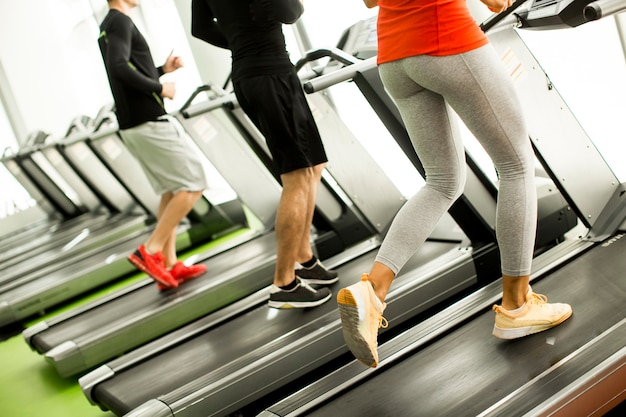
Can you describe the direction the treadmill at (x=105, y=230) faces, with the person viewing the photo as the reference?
facing away from the viewer and to the right of the viewer

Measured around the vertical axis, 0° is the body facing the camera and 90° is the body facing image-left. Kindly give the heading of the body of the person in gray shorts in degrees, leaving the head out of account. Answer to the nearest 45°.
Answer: approximately 270°

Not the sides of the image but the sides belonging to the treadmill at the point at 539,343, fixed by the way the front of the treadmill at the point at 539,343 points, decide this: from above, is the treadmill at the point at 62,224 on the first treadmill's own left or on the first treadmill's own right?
on the first treadmill's own left

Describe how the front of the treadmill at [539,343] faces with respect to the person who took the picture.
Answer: facing away from the viewer and to the right of the viewer

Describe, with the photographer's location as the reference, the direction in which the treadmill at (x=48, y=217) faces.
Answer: facing away from the viewer and to the right of the viewer

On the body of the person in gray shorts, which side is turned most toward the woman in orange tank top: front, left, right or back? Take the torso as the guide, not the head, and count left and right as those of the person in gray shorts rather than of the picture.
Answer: right

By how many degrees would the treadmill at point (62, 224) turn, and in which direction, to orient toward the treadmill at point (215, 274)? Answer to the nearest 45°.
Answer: approximately 135° to its right

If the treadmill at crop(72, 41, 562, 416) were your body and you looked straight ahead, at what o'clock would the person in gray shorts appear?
The person in gray shorts is roughly at 10 o'clock from the treadmill.

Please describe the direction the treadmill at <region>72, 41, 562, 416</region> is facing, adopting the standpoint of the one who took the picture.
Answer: facing away from the viewer and to the right of the viewer

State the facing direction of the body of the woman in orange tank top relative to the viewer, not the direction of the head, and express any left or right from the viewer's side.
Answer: facing away from the viewer and to the right of the viewer

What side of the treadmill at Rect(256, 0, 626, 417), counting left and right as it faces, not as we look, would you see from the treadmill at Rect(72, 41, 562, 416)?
left

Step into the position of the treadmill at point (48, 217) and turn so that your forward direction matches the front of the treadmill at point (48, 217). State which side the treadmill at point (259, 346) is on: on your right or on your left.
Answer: on your right

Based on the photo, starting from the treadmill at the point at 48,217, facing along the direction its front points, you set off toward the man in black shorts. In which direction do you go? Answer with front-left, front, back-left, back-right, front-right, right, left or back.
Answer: back-right
